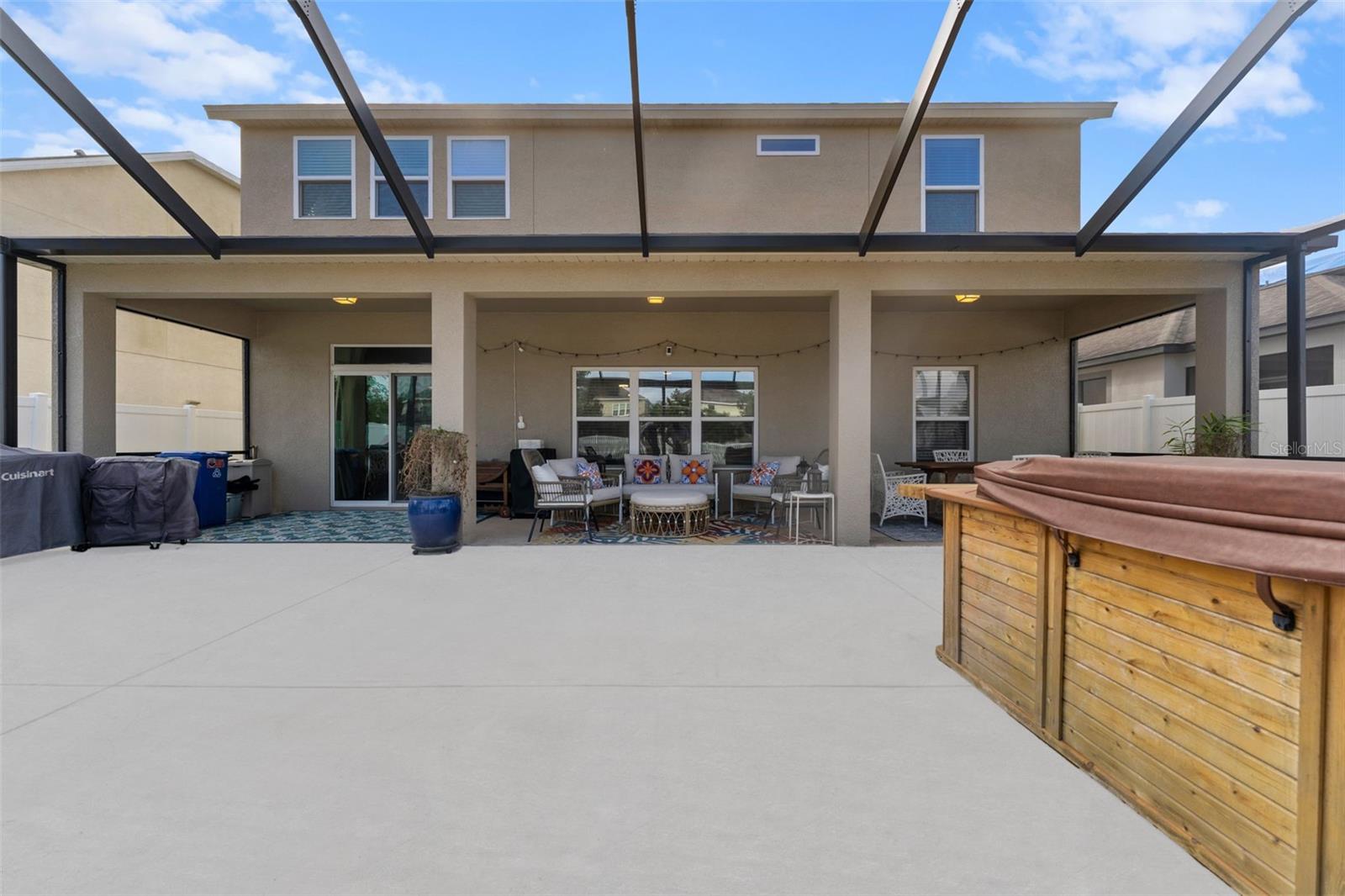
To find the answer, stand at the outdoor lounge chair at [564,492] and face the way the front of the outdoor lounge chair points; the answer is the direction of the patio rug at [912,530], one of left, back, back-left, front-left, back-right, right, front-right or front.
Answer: front

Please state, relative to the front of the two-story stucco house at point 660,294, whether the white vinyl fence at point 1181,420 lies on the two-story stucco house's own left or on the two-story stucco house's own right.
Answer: on the two-story stucco house's own right

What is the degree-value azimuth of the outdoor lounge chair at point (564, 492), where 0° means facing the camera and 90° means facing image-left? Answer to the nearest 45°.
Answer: approximately 270°

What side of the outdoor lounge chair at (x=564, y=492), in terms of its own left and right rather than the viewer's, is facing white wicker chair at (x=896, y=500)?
front

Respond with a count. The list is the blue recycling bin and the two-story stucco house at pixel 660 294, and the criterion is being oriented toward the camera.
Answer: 1

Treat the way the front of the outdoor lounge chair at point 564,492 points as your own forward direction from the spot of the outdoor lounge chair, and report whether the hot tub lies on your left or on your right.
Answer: on your right

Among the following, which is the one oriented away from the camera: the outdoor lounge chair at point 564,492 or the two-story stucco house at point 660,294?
the two-story stucco house

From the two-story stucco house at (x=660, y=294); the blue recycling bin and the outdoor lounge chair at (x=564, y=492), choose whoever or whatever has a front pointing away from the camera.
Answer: the two-story stucco house

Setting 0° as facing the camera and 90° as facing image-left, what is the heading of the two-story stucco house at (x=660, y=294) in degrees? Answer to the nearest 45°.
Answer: approximately 180°

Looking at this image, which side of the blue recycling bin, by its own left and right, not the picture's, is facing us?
front
